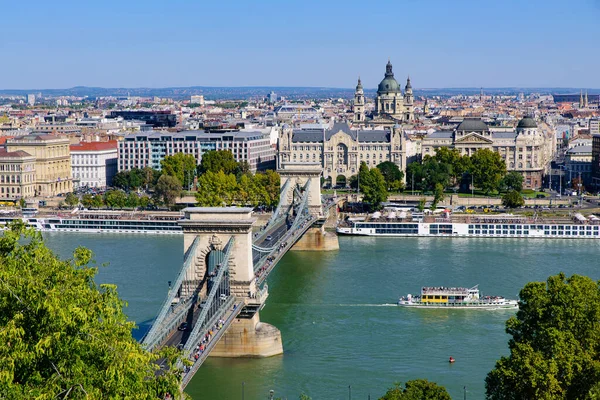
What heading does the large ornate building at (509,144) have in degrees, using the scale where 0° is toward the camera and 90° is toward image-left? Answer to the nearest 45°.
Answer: approximately 0°

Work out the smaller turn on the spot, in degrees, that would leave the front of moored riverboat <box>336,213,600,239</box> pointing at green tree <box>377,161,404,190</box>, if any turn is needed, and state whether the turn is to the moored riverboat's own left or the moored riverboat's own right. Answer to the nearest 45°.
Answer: approximately 90° to the moored riverboat's own right

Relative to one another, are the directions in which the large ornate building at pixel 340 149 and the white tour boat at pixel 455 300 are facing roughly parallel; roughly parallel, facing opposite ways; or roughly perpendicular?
roughly perpendicular

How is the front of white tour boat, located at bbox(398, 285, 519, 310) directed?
to the viewer's right

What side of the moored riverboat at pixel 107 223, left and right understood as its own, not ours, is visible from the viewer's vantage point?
left

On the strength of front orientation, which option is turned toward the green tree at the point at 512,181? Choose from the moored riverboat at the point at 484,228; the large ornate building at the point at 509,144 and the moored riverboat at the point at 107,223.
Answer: the large ornate building

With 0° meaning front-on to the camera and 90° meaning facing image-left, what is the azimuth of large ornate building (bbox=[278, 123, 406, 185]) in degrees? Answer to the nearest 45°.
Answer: approximately 0°

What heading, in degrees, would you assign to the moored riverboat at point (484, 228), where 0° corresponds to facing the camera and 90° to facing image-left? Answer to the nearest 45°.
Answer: approximately 90°
